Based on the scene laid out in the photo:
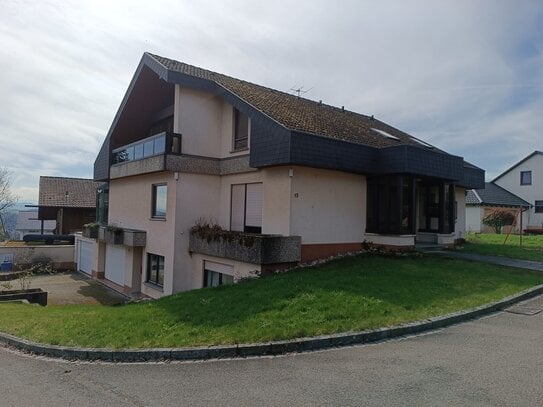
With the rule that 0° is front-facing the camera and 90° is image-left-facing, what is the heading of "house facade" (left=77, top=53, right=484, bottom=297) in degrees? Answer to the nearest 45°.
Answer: approximately 315°

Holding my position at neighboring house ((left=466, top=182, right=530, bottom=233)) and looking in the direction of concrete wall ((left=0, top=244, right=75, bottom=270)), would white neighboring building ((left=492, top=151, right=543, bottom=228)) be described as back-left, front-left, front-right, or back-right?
back-right

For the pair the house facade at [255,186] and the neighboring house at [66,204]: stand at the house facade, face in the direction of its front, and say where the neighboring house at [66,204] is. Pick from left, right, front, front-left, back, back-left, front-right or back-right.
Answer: back

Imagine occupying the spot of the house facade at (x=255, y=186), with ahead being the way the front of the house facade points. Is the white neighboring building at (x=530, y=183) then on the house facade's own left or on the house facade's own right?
on the house facade's own left

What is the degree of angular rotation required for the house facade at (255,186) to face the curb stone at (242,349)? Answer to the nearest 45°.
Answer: approximately 45° to its right

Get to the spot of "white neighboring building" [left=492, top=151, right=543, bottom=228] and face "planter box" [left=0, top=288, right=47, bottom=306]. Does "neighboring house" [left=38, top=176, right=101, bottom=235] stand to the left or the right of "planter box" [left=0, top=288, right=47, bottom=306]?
right

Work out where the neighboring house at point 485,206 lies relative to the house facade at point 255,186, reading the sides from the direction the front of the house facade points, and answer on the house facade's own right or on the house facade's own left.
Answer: on the house facade's own left
